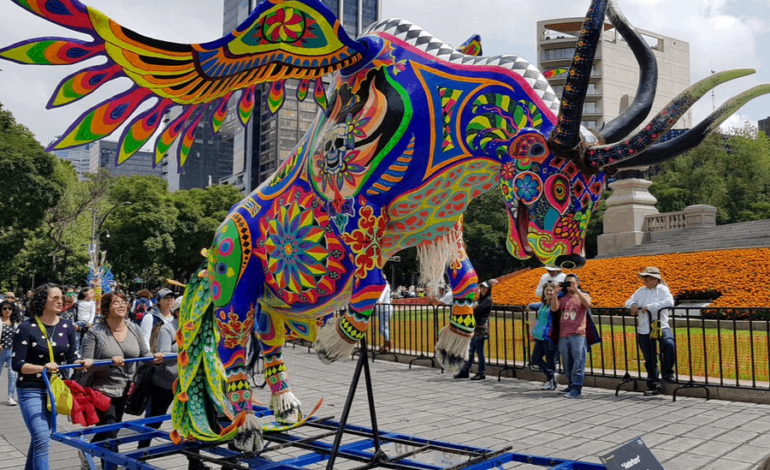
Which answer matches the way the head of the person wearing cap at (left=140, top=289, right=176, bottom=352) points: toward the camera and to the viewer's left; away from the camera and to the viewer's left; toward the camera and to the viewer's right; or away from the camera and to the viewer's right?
toward the camera and to the viewer's right

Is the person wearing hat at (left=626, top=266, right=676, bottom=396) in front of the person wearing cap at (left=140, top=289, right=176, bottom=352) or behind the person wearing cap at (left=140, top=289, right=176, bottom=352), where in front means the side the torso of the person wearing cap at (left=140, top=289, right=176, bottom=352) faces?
in front

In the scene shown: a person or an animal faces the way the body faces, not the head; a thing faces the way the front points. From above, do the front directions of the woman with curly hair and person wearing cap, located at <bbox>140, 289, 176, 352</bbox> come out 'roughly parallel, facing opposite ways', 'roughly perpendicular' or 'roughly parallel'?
roughly parallel

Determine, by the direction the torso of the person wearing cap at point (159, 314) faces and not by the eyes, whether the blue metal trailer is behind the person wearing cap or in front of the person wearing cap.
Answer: in front

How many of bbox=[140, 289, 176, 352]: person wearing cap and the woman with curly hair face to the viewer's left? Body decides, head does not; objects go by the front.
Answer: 0

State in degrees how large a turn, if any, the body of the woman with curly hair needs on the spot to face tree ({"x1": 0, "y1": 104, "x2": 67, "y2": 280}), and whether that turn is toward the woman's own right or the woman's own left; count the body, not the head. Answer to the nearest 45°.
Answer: approximately 135° to the woman's own left

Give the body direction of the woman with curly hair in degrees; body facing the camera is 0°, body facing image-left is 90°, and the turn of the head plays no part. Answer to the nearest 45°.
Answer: approximately 315°

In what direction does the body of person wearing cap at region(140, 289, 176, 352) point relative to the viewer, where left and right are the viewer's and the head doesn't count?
facing the viewer and to the right of the viewer

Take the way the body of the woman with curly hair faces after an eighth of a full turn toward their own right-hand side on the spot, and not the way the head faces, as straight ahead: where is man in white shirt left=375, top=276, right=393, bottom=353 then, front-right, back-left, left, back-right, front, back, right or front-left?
back-left

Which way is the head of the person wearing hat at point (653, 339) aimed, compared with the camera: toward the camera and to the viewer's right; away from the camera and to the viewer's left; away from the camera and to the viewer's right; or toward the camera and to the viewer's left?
toward the camera and to the viewer's left

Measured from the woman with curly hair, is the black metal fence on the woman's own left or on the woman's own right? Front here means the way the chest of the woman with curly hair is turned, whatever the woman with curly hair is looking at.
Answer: on the woman's own left

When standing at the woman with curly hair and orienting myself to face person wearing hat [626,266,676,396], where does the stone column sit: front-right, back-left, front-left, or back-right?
front-left
